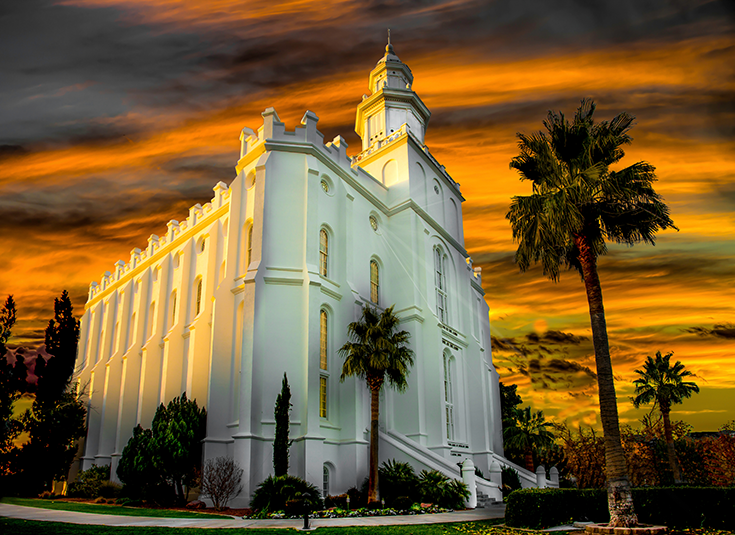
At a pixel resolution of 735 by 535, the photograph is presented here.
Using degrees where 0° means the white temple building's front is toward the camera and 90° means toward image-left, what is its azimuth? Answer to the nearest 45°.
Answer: approximately 315°

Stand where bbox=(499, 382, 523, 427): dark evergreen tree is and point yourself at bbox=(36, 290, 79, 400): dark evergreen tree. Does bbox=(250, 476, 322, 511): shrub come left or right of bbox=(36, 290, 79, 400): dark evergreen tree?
left

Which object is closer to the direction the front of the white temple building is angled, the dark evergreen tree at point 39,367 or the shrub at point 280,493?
the shrub

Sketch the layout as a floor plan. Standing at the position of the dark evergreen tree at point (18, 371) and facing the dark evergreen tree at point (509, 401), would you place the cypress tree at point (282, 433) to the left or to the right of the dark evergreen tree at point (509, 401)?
right

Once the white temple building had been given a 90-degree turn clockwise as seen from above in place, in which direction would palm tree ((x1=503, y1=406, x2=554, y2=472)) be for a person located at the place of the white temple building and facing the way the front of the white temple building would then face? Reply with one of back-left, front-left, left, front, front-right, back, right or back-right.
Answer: back

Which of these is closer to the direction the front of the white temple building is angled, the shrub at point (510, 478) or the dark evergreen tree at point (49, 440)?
the shrub

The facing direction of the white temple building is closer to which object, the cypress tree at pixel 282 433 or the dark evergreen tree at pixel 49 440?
the cypress tree

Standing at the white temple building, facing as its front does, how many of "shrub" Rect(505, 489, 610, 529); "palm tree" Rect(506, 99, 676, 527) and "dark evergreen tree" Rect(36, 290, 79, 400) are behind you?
1

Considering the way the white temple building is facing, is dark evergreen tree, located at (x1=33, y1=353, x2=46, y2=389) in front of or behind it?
behind

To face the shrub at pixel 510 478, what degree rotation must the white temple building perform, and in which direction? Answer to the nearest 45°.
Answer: approximately 45° to its left

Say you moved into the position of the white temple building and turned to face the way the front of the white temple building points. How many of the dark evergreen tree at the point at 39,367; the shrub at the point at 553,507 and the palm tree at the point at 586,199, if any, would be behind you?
1

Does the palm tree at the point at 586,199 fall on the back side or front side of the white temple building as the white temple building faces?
on the front side

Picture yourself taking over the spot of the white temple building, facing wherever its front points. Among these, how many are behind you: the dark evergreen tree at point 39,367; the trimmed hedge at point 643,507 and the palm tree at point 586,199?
1

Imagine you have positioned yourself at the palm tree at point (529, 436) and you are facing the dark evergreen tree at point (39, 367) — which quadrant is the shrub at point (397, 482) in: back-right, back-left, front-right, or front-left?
front-left

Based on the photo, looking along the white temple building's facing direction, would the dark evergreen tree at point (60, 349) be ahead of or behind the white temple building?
behind

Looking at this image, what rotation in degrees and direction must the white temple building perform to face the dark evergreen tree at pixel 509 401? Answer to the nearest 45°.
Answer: approximately 90° to its left
